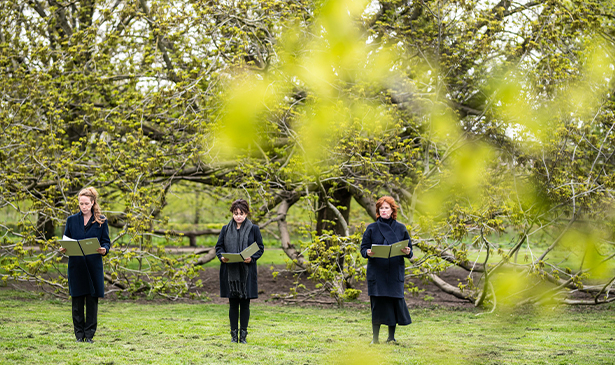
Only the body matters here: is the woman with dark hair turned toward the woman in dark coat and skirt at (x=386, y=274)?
no

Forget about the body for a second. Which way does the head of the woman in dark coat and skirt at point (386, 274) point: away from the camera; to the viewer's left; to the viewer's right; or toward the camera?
toward the camera

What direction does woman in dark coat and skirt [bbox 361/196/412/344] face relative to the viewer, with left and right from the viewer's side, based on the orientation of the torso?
facing the viewer

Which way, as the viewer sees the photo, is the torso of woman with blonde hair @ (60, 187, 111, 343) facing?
toward the camera

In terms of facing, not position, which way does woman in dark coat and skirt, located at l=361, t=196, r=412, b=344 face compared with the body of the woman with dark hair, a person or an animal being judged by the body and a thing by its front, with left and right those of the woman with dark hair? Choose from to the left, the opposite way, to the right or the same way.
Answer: the same way

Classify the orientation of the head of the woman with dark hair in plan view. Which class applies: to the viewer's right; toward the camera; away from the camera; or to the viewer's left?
toward the camera

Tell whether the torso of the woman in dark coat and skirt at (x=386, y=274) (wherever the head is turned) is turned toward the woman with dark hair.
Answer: no

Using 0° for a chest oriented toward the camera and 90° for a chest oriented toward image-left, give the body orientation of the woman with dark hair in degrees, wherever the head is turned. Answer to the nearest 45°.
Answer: approximately 0°

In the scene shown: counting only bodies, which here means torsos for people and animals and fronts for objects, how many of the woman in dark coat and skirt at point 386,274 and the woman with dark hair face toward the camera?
2

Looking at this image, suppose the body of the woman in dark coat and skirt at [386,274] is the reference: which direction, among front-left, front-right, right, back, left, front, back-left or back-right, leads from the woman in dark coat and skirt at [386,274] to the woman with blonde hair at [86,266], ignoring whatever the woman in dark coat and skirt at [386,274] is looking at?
right

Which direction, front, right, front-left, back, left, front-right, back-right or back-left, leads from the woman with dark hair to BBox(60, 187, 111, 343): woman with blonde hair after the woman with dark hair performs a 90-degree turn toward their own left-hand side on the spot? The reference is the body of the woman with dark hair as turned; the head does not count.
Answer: back

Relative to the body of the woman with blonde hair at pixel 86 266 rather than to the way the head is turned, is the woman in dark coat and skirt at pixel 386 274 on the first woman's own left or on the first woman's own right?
on the first woman's own left
